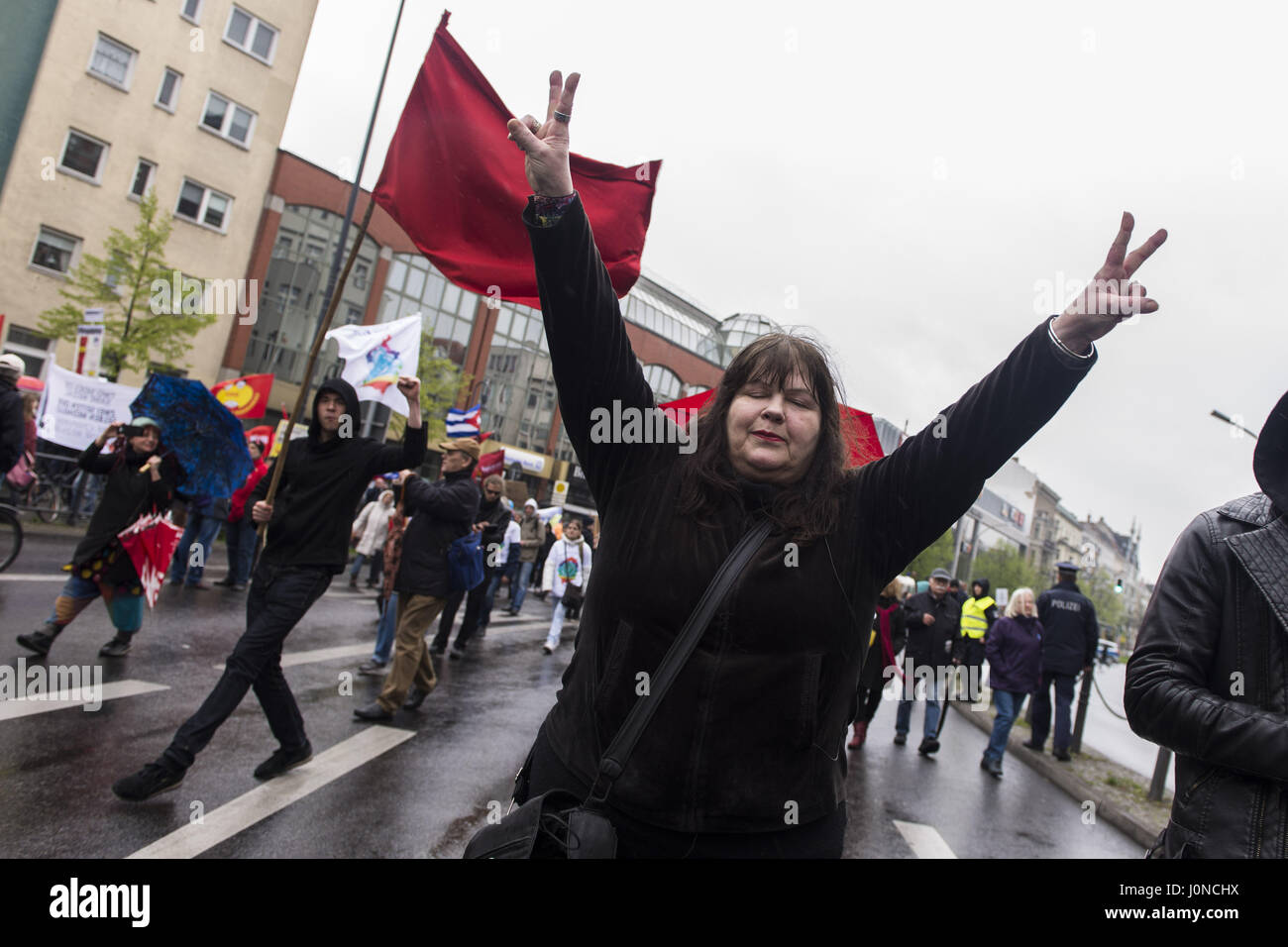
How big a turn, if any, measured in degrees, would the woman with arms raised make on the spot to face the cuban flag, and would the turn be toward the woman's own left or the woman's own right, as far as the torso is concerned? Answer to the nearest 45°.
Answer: approximately 135° to the woman's own right

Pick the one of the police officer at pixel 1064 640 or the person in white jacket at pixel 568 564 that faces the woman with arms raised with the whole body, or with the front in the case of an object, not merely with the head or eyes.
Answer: the person in white jacket

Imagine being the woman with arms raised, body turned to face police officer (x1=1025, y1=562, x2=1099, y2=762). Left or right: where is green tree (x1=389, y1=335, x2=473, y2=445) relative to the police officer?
left

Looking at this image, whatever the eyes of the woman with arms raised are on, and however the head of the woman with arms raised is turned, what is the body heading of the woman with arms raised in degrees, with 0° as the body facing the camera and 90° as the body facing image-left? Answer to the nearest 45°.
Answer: approximately 0°

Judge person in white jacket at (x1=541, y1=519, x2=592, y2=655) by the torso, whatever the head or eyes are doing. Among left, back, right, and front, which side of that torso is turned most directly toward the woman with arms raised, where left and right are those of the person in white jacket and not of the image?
front
